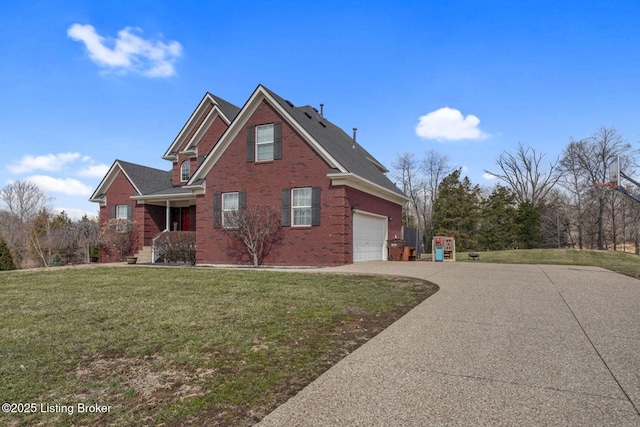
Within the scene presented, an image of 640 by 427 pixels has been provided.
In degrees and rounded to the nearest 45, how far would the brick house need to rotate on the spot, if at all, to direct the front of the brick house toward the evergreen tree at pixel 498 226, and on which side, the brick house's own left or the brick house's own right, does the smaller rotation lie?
approximately 180°

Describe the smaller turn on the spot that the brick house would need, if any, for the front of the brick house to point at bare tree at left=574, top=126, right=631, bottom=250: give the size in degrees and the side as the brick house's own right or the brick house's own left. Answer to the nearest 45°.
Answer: approximately 180°

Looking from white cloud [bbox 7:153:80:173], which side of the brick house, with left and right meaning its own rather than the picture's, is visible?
right

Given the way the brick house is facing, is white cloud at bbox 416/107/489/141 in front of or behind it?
behind

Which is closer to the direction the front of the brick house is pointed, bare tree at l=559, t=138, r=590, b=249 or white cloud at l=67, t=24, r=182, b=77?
the white cloud

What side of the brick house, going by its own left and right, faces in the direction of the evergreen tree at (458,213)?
back

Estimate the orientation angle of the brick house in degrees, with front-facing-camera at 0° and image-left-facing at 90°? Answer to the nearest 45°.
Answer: approximately 45°

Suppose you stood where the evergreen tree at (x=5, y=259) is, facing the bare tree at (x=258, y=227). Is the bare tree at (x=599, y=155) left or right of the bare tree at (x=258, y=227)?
left

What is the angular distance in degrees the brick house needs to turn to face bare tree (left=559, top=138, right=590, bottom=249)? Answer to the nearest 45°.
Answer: approximately 180°
